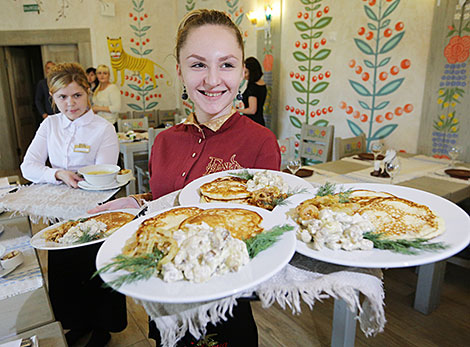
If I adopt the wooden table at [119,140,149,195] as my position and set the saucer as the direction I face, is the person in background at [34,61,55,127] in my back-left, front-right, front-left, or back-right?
back-right

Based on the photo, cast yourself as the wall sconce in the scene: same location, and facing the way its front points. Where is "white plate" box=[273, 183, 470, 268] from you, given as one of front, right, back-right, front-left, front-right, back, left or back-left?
front-left

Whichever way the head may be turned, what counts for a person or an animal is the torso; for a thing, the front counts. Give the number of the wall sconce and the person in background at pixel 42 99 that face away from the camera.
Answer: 0

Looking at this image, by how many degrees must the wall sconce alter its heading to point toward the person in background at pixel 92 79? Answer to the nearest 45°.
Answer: approximately 45° to its right

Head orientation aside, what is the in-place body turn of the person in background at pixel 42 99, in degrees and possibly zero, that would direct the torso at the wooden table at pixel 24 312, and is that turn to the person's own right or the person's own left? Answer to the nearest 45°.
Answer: approximately 45° to the person's own right

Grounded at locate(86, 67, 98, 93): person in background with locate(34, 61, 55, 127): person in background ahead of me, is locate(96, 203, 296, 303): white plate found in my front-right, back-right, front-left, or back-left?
back-left

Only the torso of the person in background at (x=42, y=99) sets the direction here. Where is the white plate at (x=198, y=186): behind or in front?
in front

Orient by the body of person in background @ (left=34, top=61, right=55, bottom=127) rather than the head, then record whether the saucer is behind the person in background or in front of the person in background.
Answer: in front

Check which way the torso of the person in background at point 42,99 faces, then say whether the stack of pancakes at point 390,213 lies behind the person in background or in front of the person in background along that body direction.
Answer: in front

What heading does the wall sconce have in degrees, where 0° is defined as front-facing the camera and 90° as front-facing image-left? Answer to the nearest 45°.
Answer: approximately 45°

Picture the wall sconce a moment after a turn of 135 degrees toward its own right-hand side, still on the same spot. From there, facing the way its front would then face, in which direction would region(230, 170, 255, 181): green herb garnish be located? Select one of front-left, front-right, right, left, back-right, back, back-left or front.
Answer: back

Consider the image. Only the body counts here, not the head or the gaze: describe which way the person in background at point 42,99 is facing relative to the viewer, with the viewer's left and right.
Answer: facing the viewer and to the right of the viewer
